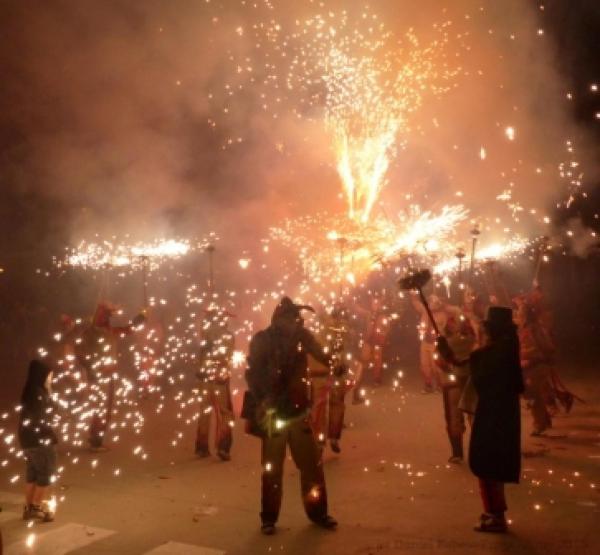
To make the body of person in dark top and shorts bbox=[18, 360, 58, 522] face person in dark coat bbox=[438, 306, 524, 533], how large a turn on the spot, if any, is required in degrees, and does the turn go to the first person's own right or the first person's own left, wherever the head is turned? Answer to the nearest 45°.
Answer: approximately 45° to the first person's own right

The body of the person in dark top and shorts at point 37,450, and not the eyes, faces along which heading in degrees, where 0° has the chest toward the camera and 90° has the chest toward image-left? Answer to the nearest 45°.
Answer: approximately 270°

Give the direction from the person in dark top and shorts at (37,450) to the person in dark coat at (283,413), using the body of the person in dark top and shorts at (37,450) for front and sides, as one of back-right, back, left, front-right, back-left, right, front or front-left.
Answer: front-right

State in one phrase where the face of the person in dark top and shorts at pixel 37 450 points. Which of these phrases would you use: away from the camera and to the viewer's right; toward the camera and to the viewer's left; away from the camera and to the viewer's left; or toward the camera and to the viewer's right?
away from the camera and to the viewer's right

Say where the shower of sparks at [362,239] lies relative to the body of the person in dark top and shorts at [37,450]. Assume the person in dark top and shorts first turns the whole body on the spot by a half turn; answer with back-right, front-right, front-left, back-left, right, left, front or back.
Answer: back-right
